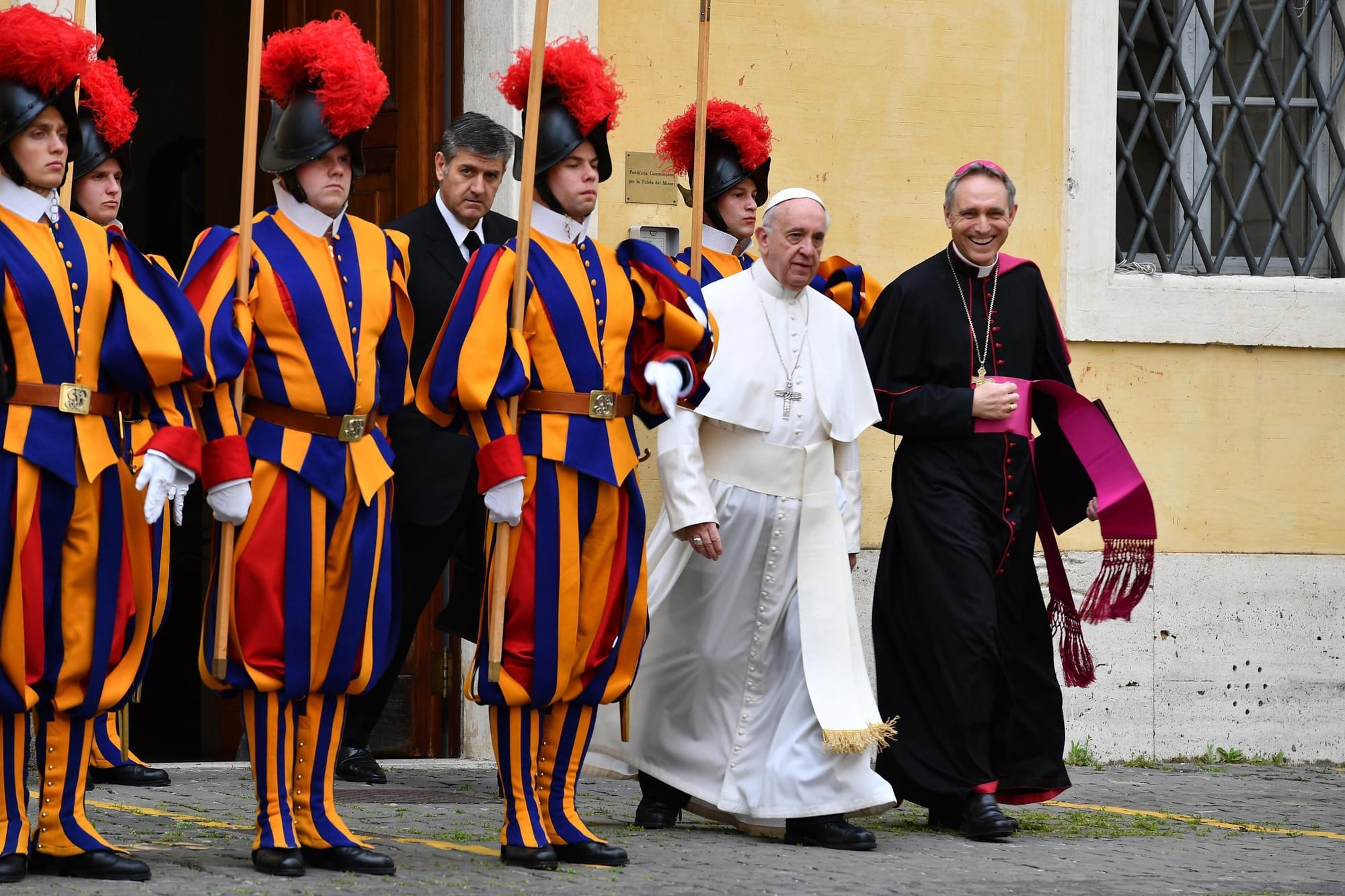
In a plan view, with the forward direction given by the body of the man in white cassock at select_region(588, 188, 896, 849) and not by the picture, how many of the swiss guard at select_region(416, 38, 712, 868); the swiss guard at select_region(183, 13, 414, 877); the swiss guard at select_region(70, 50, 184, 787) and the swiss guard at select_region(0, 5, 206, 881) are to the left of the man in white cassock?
0

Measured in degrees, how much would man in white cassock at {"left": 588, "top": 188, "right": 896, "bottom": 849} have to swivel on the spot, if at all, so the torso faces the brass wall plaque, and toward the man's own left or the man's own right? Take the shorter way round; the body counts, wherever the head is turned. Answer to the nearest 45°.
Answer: approximately 135° to the man's own left

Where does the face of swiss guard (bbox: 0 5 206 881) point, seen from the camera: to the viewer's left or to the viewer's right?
to the viewer's right

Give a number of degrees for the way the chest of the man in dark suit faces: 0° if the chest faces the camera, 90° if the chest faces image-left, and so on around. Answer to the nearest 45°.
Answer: approximately 315°

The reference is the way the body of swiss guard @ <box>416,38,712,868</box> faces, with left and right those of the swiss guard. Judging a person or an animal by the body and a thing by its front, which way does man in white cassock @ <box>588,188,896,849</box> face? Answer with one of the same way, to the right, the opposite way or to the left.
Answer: the same way

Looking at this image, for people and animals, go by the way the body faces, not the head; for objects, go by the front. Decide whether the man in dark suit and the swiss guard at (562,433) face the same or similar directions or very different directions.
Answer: same or similar directions

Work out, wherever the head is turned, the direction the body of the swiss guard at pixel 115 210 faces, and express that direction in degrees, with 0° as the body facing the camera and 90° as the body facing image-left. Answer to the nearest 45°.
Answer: approximately 315°

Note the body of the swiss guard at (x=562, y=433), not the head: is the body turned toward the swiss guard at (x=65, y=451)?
no

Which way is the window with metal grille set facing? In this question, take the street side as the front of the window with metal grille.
toward the camera

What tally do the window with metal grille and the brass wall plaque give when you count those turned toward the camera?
2

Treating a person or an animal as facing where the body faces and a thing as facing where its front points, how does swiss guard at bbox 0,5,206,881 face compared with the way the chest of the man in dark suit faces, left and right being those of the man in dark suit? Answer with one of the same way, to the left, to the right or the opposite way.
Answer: the same way

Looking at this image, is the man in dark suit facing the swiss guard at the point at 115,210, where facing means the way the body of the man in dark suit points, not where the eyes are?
no

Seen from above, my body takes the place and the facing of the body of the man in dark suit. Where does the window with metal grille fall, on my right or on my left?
on my left

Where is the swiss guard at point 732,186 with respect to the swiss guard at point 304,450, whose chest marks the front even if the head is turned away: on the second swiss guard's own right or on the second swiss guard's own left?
on the second swiss guard's own left

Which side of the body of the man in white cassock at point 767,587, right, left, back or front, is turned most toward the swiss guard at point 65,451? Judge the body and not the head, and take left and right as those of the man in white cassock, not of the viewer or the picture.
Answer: right

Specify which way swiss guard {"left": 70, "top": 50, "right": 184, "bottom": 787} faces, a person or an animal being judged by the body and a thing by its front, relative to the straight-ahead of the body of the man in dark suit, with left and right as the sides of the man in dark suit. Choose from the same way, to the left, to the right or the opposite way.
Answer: the same way
